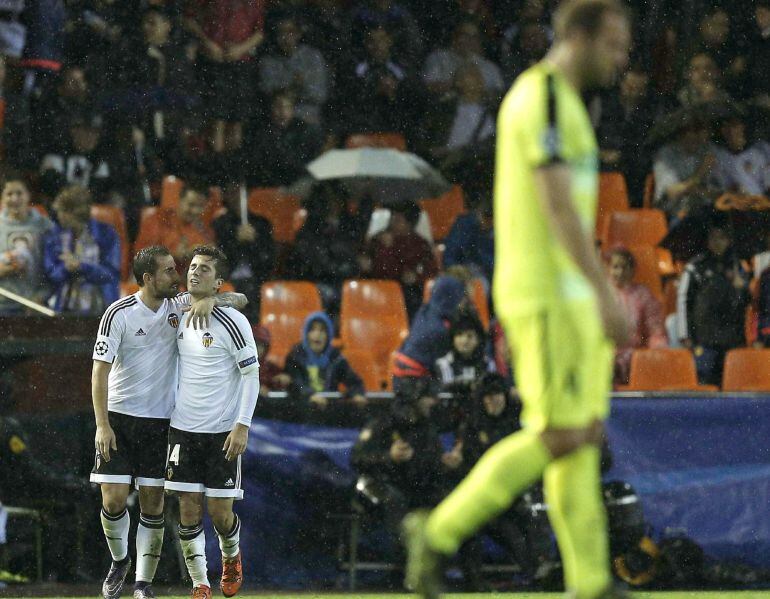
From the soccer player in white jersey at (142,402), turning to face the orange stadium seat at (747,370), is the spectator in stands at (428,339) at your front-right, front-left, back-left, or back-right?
front-left

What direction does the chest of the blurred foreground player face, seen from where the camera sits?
to the viewer's right

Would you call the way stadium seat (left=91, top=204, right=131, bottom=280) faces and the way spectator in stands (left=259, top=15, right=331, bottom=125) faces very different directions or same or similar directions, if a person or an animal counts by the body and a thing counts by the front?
same or similar directions

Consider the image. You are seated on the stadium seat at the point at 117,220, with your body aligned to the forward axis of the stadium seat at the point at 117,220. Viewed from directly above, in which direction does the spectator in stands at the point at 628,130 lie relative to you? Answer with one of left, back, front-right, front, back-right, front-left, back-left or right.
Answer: left

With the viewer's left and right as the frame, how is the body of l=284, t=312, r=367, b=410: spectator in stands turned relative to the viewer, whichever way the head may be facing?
facing the viewer

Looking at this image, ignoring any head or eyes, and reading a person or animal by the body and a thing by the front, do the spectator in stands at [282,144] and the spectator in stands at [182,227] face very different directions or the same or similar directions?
same or similar directions

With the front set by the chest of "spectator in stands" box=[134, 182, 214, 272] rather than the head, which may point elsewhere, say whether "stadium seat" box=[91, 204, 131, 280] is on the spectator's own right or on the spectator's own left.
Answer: on the spectator's own right

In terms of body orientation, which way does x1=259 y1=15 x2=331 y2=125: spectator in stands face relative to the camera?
toward the camera

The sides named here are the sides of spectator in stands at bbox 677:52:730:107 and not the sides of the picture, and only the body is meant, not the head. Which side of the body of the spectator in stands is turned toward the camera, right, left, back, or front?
front

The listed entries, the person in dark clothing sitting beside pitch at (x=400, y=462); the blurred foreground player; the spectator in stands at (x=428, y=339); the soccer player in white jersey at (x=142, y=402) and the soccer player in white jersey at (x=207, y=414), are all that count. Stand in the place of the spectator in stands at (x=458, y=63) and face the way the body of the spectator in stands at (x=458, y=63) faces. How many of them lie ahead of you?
5

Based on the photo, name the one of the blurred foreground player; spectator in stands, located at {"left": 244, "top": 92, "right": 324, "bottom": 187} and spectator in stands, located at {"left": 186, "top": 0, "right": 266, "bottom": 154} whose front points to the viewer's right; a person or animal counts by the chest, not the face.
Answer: the blurred foreground player

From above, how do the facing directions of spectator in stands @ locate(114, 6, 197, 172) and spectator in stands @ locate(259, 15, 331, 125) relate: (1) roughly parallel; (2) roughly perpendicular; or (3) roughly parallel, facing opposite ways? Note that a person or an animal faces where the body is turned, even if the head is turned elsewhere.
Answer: roughly parallel

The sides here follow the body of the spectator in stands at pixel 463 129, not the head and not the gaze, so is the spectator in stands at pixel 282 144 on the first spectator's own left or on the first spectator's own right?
on the first spectator's own right

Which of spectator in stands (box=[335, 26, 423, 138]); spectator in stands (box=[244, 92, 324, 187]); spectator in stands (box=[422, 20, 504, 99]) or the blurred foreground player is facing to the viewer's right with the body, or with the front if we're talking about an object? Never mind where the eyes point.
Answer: the blurred foreground player

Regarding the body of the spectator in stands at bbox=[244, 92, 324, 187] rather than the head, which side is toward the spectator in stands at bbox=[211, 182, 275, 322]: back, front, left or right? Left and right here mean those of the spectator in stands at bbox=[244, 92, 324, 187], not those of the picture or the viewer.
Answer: front

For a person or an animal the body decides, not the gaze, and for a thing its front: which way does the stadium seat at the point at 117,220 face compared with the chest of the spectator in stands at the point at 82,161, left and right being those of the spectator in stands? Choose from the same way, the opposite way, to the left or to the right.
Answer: the same way

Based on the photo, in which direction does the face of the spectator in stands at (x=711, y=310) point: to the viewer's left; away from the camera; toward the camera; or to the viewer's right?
toward the camera

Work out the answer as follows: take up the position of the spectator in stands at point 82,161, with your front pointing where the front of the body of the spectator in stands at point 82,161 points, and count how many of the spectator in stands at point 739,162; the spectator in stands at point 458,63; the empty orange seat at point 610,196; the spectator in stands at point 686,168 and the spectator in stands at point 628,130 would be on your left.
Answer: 5

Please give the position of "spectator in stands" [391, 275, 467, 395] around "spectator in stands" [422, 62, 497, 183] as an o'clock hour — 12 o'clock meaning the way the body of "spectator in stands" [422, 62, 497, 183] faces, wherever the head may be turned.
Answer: "spectator in stands" [391, 275, 467, 395] is roughly at 12 o'clock from "spectator in stands" [422, 62, 497, 183].
